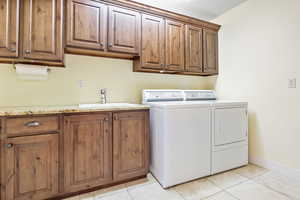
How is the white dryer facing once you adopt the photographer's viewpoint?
facing the viewer and to the right of the viewer

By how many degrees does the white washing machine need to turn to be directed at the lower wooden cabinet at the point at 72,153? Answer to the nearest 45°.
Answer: approximately 90° to its right

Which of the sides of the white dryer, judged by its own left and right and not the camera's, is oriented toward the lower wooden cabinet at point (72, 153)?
right
